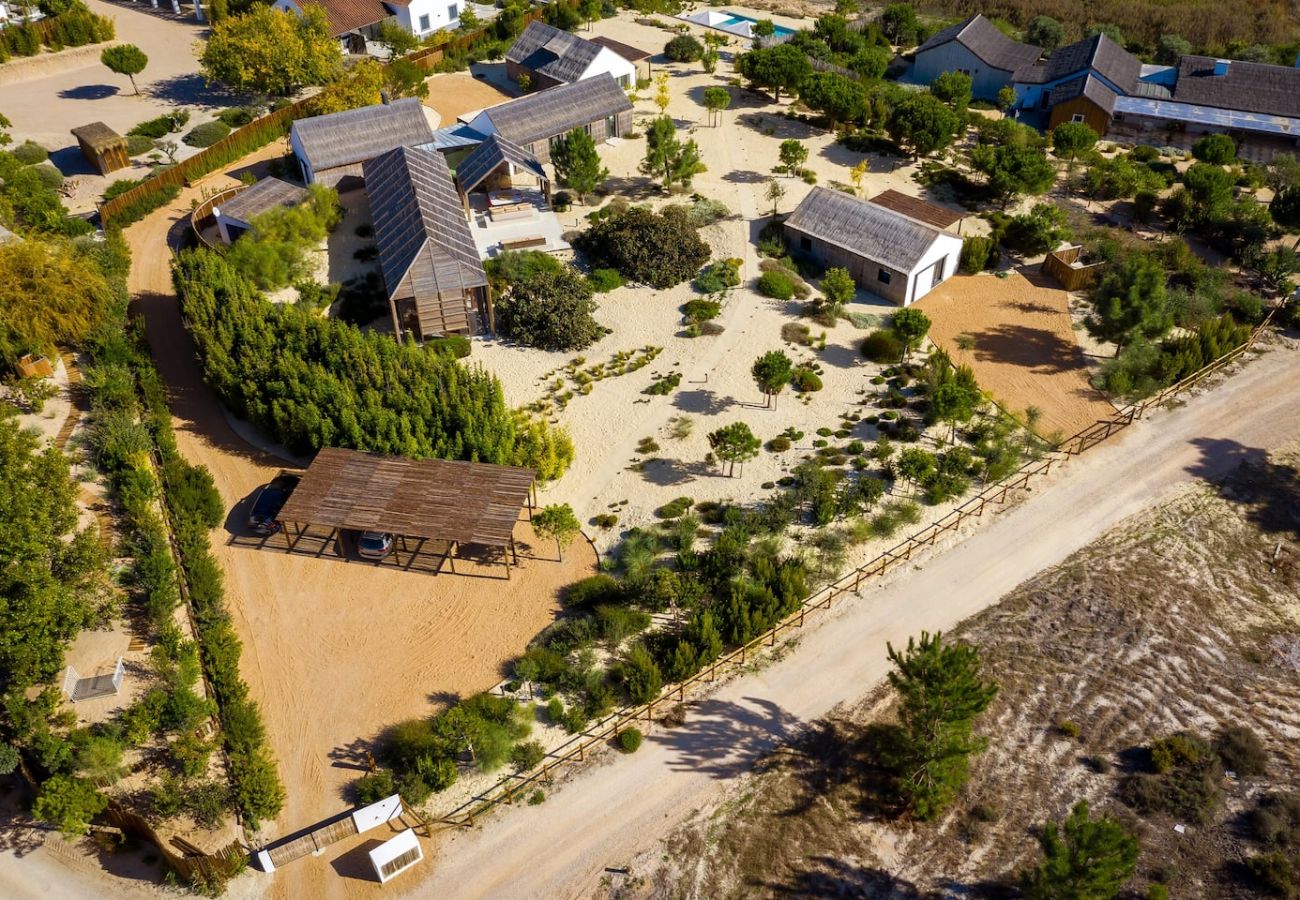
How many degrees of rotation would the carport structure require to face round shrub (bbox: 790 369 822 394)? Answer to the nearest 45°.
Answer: approximately 90° to its left

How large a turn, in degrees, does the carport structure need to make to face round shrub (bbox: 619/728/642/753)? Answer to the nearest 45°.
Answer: approximately 45° to its left

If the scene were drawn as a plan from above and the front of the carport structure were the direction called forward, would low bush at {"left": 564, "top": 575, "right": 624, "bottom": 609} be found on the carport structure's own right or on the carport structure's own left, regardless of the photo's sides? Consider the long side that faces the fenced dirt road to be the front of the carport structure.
on the carport structure's own left

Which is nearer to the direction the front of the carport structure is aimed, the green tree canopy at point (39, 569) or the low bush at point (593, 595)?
the low bush

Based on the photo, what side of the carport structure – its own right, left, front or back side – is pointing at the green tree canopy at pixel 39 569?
right

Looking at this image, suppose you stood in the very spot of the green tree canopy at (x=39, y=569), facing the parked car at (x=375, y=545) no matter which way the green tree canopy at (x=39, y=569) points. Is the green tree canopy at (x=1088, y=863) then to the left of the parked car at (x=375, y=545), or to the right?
right

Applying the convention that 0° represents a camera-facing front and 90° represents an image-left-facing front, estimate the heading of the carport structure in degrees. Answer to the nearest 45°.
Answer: approximately 0°

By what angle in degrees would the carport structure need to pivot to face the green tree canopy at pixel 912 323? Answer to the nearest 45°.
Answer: approximately 90° to its left

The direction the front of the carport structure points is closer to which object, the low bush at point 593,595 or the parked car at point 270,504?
the low bush

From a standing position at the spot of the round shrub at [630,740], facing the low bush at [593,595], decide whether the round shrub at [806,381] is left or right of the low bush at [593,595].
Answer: right

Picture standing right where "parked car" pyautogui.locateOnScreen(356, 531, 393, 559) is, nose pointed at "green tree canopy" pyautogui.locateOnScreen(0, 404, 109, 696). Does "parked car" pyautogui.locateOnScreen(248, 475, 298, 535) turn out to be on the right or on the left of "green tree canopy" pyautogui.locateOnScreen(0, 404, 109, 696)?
right

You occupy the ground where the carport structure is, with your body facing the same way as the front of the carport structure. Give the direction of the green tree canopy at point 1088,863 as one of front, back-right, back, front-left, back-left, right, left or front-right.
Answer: front-left
